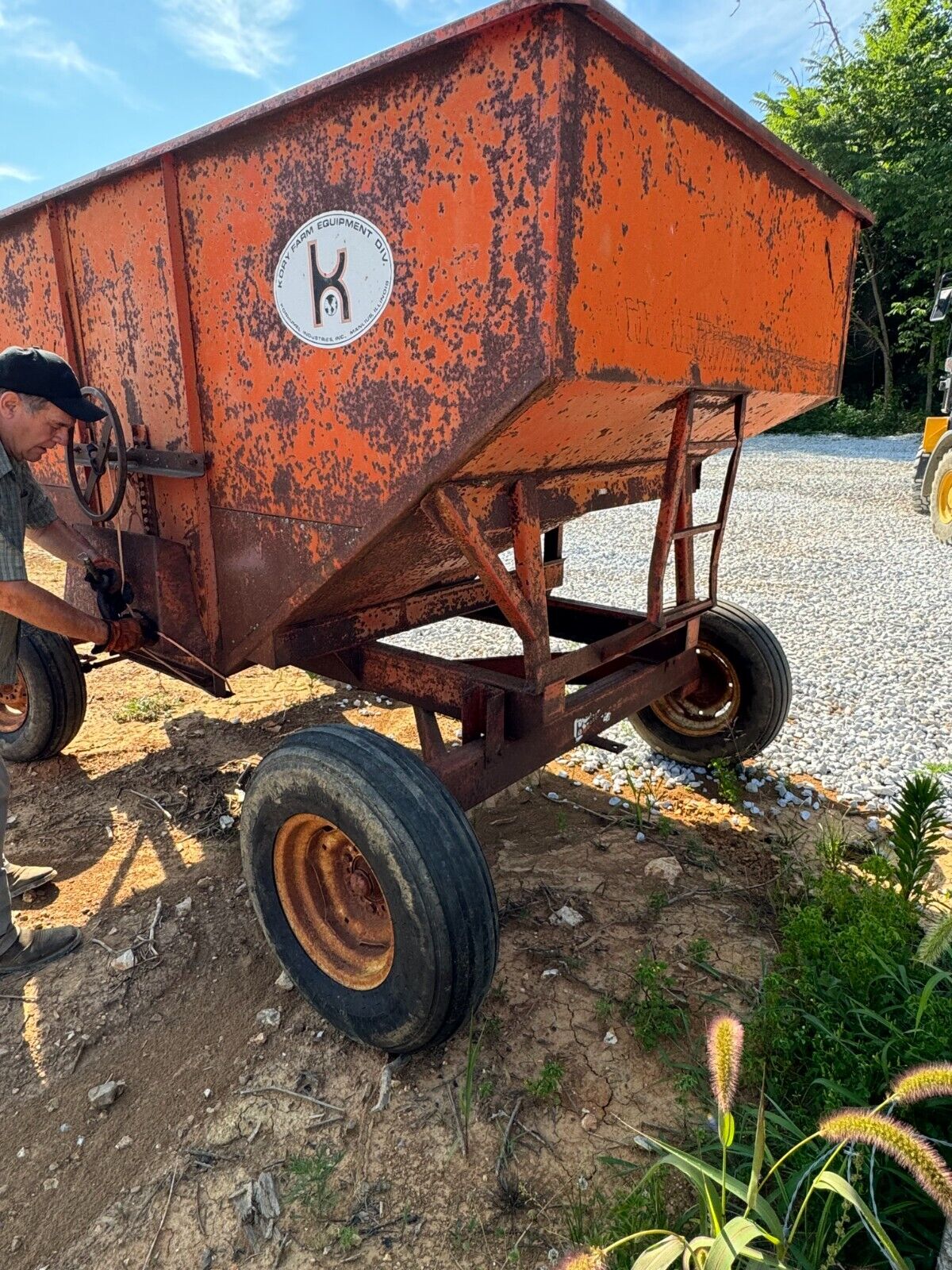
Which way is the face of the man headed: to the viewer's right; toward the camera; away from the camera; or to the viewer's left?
to the viewer's right

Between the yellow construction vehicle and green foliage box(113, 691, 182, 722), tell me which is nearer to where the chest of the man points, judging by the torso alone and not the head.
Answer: the yellow construction vehicle

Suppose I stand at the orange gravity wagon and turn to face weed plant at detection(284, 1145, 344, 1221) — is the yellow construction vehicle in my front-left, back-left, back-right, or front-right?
back-left

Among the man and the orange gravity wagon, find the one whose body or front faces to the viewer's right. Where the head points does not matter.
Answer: the man

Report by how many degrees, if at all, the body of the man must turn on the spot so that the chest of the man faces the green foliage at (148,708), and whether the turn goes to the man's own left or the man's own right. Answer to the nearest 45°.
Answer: approximately 90° to the man's own left

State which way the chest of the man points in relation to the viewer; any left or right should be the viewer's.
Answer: facing to the right of the viewer
